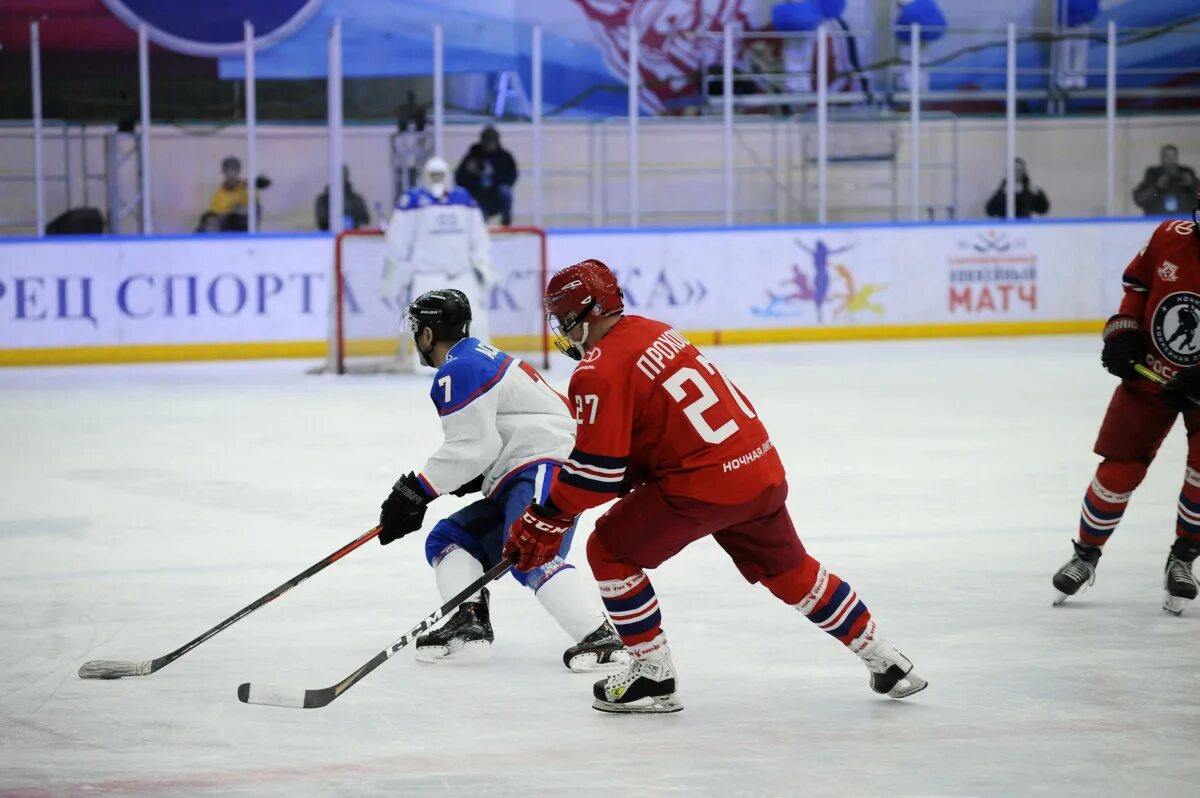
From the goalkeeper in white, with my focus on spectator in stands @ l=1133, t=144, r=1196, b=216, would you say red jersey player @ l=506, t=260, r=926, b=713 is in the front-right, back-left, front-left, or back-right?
back-right

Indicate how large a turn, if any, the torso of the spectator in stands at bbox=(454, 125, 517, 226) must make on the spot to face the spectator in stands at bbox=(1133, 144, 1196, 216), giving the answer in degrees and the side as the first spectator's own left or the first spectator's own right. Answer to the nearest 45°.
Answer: approximately 90° to the first spectator's own left

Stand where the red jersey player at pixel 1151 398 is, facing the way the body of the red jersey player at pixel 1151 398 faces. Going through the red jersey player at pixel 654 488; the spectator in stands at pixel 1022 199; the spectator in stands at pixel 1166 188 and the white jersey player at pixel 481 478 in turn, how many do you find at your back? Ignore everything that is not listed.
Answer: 2

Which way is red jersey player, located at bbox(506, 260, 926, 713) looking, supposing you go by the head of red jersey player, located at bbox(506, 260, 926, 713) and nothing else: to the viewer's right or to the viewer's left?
to the viewer's left

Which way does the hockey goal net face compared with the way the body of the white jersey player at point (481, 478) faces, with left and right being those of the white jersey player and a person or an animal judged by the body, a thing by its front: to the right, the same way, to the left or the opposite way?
to the left

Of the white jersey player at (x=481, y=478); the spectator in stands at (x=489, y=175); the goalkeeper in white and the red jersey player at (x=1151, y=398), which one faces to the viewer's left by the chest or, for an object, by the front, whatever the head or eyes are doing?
the white jersey player

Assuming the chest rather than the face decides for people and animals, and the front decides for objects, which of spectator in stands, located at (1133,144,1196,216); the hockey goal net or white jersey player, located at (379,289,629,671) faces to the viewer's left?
the white jersey player

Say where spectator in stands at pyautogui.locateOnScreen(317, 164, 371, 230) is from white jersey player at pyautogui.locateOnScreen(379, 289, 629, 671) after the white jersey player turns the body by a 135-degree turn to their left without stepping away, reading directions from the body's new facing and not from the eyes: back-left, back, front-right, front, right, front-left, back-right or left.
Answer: back-left

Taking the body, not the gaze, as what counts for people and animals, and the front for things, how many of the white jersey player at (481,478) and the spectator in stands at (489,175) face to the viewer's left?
1

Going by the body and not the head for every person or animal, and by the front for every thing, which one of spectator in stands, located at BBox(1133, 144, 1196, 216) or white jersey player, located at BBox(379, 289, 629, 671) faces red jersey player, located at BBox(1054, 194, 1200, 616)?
the spectator in stands

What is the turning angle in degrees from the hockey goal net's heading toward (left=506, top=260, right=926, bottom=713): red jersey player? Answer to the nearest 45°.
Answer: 0° — it already faces them

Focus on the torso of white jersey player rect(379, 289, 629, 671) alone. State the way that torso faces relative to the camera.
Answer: to the viewer's left

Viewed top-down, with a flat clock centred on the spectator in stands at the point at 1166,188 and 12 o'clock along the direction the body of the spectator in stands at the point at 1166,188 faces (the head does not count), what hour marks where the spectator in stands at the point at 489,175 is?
the spectator in stands at the point at 489,175 is roughly at 2 o'clock from the spectator in stands at the point at 1166,188.
